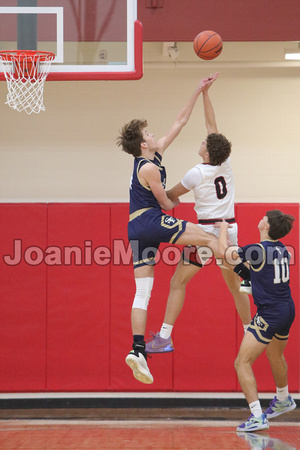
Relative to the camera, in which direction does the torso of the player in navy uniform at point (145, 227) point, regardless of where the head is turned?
to the viewer's right

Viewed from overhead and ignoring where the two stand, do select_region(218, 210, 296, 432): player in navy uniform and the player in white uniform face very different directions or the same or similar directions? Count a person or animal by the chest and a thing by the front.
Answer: same or similar directions

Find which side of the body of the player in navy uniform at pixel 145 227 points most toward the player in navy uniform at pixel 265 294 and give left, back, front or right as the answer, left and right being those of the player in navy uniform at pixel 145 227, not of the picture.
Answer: front

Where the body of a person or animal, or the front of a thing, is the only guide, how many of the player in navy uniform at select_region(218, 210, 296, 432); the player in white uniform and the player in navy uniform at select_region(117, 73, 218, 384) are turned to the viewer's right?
1

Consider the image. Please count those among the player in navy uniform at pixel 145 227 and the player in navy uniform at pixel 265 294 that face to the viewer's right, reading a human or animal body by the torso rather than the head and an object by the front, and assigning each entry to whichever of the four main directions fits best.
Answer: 1

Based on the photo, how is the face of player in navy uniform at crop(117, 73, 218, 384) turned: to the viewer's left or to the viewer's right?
to the viewer's right
